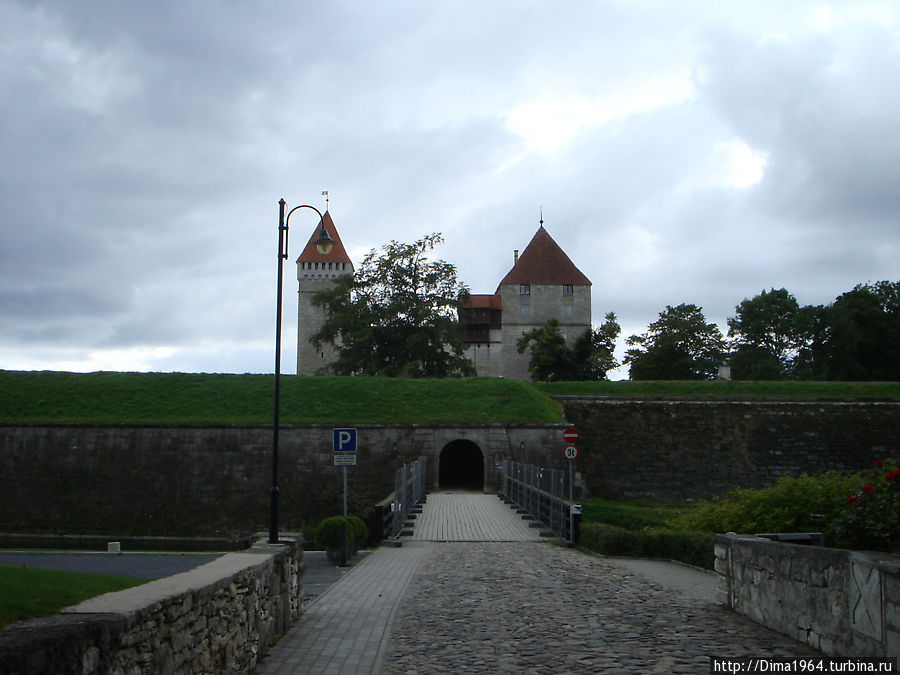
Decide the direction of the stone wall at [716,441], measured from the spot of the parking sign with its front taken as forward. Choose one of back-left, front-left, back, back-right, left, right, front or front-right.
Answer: back-left

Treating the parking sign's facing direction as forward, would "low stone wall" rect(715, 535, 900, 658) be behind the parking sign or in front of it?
in front

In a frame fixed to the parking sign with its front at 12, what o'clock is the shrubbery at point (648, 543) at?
The shrubbery is roughly at 9 o'clock from the parking sign.

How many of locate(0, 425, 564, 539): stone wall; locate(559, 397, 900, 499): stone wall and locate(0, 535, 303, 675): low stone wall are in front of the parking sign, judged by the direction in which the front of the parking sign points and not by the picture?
1

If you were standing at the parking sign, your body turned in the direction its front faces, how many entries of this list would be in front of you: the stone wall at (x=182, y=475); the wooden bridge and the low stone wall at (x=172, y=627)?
1

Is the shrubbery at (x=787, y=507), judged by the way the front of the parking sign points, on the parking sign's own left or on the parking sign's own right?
on the parking sign's own left

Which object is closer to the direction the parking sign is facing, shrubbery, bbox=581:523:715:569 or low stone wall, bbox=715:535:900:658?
the low stone wall

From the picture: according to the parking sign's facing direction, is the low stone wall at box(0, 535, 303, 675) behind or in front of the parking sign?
in front

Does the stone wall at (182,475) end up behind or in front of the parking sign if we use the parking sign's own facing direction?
behind

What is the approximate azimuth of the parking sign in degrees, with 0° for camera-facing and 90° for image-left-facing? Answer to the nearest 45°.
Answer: approximately 0°
